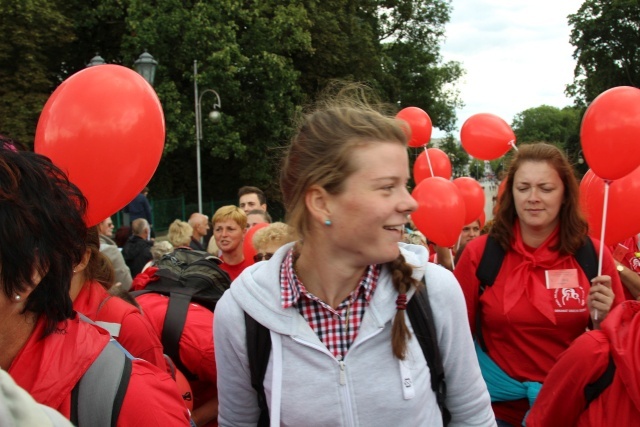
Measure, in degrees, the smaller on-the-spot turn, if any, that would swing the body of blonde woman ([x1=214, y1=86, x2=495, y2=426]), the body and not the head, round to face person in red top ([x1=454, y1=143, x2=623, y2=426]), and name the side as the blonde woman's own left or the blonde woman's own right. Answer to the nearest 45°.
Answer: approximately 135° to the blonde woman's own left

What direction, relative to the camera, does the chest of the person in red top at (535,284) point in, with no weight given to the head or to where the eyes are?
toward the camera

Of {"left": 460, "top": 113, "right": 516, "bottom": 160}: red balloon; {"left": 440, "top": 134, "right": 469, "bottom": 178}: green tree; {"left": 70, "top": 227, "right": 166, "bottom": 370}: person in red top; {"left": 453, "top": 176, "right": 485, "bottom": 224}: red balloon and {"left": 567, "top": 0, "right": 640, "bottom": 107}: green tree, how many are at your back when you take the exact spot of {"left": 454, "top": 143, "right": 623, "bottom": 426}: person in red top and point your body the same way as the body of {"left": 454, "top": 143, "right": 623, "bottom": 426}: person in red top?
4

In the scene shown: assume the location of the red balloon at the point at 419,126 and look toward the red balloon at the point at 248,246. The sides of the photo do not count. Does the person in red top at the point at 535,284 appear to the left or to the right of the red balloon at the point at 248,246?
left

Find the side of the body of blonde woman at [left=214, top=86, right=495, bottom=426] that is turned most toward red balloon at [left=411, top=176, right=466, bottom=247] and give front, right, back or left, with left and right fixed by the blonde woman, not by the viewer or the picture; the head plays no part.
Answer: back

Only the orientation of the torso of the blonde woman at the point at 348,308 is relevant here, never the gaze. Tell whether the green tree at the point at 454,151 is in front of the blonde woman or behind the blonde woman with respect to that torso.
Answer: behind

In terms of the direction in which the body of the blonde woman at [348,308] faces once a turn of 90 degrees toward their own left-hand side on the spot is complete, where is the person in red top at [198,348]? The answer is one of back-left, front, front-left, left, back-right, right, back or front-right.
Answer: back-left

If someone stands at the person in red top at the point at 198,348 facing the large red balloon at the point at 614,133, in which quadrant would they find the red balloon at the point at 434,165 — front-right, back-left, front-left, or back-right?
front-left

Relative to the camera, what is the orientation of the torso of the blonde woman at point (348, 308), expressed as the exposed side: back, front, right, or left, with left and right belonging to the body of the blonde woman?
front

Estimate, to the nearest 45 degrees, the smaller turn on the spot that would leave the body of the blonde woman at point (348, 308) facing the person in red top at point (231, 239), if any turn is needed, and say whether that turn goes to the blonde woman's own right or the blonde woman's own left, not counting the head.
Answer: approximately 180°

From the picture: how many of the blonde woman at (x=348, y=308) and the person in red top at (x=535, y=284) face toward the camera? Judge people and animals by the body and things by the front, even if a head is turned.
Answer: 2
